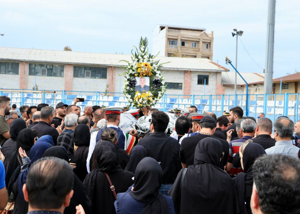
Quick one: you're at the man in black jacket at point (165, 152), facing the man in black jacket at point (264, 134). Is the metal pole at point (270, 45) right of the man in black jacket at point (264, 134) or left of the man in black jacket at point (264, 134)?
left

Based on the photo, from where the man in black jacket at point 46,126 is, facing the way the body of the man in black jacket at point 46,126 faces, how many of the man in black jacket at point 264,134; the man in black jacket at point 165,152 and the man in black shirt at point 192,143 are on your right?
3

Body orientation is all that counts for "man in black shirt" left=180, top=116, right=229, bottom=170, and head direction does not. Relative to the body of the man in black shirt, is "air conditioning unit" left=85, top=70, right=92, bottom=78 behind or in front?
in front

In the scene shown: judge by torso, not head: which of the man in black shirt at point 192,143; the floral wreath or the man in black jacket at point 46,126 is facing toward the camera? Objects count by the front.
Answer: the floral wreath

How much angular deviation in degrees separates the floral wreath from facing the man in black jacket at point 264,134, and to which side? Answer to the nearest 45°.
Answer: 0° — it already faces them

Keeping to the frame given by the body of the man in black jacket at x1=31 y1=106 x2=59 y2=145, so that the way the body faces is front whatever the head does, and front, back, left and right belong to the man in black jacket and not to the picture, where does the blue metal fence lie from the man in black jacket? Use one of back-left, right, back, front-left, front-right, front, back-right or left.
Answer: front

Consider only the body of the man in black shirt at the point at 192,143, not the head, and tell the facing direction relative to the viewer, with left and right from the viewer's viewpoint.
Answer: facing away from the viewer

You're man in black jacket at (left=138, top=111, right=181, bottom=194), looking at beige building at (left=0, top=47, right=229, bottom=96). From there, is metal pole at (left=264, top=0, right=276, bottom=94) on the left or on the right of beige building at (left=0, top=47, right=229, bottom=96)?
right

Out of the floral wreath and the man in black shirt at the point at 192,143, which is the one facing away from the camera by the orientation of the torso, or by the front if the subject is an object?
the man in black shirt

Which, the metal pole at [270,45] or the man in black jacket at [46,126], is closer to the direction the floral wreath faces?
the man in black jacket

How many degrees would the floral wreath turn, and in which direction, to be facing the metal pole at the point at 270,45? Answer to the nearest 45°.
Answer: approximately 135° to its left

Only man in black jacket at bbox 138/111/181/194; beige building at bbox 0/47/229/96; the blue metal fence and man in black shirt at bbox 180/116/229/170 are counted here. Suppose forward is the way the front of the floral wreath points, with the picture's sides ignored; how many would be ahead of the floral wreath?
2

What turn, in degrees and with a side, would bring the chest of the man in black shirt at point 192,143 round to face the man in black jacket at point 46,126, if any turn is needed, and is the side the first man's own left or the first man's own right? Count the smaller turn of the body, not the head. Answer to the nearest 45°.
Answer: approximately 90° to the first man's own left

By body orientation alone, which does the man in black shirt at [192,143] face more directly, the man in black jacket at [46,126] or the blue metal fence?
the blue metal fence

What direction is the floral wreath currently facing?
toward the camera
